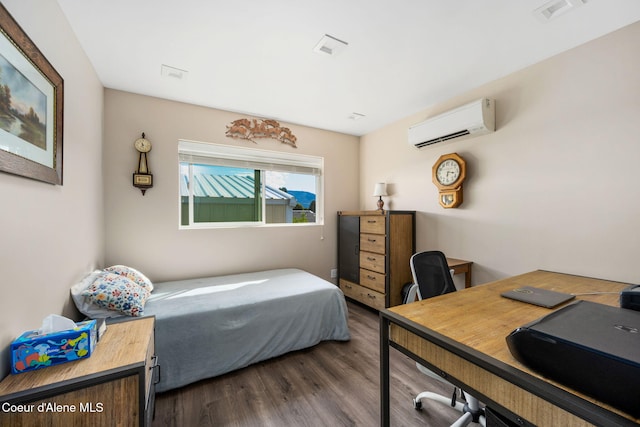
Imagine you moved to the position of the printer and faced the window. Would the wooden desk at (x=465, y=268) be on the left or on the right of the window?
right

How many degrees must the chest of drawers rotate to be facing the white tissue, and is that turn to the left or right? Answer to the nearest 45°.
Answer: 0° — it already faces it

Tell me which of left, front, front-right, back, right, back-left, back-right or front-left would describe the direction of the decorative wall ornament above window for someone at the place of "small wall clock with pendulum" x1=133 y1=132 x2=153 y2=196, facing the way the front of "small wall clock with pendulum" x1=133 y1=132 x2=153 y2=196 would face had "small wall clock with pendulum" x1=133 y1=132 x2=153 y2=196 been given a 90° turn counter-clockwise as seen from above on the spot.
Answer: front

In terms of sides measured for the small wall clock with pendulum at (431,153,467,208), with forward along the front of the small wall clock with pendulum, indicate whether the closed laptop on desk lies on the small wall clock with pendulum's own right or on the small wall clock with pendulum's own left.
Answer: on the small wall clock with pendulum's own left

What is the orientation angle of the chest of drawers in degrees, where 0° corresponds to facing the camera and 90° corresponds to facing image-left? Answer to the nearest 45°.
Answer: approximately 45°

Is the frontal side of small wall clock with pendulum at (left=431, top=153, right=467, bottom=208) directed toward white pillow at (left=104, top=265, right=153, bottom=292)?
yes

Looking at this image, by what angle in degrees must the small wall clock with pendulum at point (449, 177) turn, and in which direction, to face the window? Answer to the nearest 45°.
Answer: approximately 45° to its right

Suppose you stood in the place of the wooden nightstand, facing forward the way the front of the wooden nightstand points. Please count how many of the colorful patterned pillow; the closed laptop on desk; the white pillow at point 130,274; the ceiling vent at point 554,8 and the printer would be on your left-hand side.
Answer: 2

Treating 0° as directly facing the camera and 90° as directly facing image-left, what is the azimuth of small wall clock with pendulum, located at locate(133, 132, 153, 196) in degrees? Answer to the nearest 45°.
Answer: approximately 0°

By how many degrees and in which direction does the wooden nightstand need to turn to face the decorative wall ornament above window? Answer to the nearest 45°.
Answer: approximately 45° to its left

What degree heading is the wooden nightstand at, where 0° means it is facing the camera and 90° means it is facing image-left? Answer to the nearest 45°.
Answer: approximately 270°

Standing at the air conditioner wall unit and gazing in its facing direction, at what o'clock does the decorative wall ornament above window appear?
The decorative wall ornament above window is roughly at 1 o'clock from the air conditioner wall unit.

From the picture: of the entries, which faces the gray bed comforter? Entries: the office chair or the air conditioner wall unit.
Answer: the air conditioner wall unit

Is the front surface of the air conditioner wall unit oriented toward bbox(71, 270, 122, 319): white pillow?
yes
